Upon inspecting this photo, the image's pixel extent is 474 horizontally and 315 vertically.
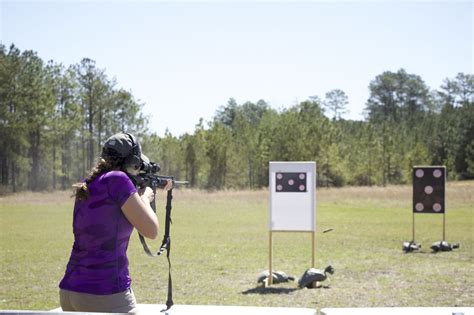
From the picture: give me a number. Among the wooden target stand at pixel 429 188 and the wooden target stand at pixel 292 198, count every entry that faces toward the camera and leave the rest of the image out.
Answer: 2

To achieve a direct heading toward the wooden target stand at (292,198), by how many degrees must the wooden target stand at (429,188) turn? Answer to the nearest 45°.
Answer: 0° — it already faces it

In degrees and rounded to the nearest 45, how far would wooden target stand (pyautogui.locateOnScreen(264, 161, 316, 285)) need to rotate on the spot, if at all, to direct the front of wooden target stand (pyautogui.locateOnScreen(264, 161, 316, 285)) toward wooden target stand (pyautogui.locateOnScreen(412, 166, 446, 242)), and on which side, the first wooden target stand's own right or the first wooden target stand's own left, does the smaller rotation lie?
approximately 135° to the first wooden target stand's own left

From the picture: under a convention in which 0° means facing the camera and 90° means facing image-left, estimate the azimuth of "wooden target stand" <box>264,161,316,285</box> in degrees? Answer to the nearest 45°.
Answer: approximately 0°
